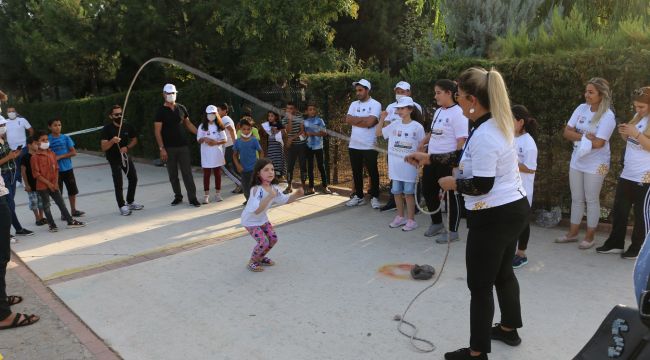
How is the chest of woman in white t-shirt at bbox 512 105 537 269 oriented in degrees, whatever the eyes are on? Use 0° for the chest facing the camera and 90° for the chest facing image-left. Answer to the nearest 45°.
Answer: approximately 45°

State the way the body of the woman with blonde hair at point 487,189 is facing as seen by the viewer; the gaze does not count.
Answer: to the viewer's left

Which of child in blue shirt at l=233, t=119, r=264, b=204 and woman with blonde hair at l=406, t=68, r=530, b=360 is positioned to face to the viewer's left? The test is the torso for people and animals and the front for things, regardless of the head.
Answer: the woman with blonde hair

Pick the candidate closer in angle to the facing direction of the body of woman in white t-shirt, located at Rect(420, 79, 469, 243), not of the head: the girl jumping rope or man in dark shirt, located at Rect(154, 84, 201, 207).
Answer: the girl jumping rope

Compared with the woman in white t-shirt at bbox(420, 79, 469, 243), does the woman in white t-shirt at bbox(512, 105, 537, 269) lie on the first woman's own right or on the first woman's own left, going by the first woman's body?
on the first woman's own left

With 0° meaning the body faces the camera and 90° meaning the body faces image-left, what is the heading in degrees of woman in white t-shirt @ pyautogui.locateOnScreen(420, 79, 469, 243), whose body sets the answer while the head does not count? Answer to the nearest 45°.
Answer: approximately 45°

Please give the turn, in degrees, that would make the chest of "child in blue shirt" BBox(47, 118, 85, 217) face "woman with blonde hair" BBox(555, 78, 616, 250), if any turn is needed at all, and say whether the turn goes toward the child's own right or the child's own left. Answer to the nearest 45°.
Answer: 0° — they already face them

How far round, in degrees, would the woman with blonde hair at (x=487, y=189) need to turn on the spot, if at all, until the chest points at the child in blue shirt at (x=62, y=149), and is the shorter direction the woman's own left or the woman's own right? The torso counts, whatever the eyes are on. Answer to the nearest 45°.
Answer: approximately 45° to the woman's own right
